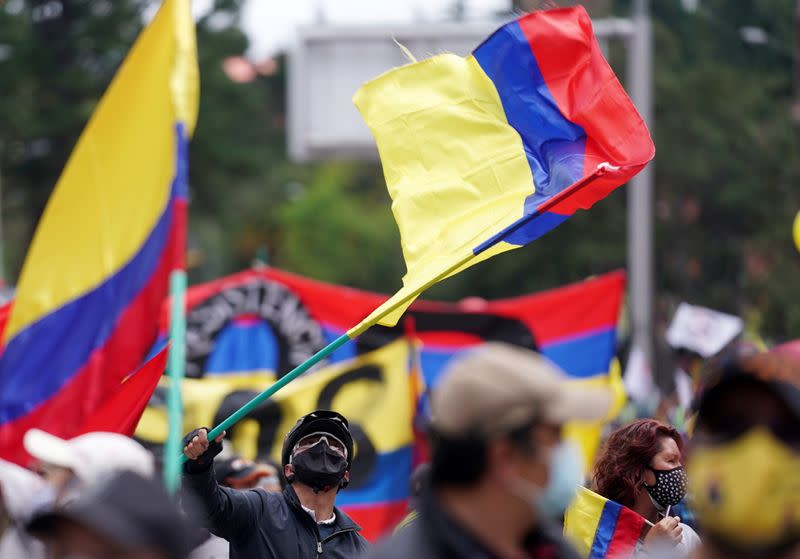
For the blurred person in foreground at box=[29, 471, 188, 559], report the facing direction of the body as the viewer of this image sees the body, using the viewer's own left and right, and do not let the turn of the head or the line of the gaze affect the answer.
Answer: facing to the left of the viewer

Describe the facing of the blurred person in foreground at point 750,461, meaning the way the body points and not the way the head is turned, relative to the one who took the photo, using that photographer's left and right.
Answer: facing the viewer

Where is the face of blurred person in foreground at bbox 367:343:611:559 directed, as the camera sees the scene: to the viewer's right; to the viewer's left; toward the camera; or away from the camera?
to the viewer's right

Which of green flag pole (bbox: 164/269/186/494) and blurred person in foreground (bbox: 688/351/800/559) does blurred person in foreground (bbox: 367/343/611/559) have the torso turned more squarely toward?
the blurred person in foreground

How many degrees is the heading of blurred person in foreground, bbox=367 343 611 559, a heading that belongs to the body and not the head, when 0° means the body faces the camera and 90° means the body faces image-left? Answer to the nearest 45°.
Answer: approximately 270°

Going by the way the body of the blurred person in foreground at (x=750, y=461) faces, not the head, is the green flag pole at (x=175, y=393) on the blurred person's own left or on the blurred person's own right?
on the blurred person's own right

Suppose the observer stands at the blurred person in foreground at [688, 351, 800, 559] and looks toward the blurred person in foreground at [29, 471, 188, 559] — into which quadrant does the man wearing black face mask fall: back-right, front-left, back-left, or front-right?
front-right

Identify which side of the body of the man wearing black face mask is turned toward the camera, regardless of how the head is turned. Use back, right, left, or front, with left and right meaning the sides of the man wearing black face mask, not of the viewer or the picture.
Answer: front
